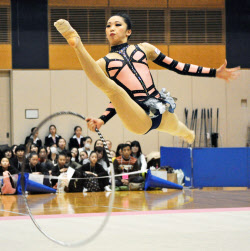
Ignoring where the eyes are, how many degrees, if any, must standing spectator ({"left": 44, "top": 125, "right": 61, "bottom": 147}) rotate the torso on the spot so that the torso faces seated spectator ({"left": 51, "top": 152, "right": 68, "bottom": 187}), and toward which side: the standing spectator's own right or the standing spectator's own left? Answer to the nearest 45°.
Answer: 0° — they already face them

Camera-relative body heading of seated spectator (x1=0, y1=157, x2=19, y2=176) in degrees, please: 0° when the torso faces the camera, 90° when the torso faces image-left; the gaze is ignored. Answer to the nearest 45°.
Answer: approximately 0°

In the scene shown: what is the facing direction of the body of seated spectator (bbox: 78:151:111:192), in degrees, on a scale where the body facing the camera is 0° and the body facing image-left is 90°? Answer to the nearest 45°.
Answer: approximately 0°

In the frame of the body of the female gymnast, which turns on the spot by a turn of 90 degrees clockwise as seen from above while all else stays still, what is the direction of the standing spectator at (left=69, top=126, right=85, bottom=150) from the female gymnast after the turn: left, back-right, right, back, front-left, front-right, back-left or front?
front-right

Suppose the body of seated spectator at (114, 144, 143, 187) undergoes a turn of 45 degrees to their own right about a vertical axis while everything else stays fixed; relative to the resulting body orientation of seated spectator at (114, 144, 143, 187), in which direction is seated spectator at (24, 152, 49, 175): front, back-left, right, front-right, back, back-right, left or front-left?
front-right

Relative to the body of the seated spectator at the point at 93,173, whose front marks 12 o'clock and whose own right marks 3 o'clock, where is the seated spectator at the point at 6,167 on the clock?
the seated spectator at the point at 6,167 is roughly at 3 o'clock from the seated spectator at the point at 93,173.

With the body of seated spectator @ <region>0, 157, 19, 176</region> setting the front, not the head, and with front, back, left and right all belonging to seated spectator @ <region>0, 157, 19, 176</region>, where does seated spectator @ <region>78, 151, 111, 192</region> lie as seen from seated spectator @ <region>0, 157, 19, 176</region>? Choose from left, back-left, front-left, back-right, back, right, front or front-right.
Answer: left

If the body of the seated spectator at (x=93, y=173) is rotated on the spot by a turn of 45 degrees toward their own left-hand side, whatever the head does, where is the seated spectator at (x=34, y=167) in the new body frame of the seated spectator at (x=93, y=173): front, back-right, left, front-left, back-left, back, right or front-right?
back-right

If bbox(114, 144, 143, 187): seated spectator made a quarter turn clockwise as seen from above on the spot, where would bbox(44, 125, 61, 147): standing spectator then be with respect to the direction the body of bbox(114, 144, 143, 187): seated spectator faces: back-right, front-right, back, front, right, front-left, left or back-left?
front-right

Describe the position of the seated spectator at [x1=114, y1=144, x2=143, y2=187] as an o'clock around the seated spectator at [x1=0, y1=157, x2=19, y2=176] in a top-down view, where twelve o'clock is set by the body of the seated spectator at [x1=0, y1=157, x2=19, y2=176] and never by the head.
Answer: the seated spectator at [x1=114, y1=144, x2=143, y2=187] is roughly at 9 o'clock from the seated spectator at [x1=0, y1=157, x2=19, y2=176].

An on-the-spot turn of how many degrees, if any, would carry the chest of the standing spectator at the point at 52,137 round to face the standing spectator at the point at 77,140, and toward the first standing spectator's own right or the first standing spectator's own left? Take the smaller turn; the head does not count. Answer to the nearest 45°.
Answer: approximately 90° to the first standing spectator's own left
